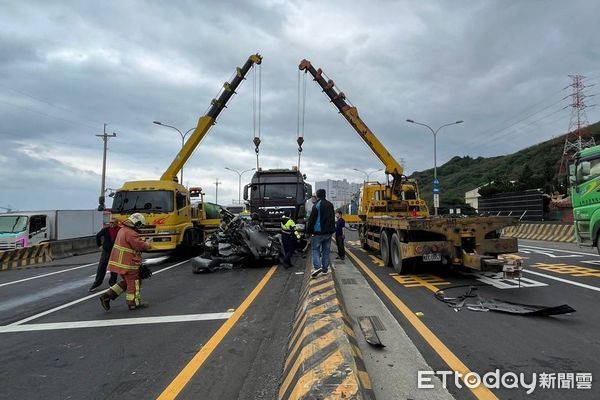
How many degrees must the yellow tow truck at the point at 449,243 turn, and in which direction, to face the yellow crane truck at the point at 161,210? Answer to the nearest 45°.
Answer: approximately 45° to its left

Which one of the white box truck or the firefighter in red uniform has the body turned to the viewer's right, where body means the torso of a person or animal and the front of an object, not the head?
the firefighter in red uniform

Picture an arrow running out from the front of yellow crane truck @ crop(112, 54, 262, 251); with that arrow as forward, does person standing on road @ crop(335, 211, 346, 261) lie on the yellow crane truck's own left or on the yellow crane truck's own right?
on the yellow crane truck's own left

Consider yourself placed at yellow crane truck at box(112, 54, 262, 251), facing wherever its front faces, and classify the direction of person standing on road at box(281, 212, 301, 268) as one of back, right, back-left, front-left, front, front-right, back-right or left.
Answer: left

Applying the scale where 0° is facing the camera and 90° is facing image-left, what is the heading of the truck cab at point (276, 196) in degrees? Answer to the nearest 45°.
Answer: approximately 0°

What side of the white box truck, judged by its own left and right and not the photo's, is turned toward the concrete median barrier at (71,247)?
left

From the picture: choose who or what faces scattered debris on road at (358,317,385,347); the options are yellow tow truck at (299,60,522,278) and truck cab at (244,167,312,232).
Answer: the truck cab

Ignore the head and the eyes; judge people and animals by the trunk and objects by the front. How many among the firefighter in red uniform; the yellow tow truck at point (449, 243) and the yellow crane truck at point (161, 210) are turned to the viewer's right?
1

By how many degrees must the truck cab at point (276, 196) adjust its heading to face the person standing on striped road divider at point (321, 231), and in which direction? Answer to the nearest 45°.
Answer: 0° — it already faces them

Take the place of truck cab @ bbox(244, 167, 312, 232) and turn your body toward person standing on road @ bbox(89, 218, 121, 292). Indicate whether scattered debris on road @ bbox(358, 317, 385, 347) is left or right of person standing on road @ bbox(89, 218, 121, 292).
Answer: left

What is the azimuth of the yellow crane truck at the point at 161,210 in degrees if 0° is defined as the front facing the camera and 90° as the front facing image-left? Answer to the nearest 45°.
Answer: approximately 45°

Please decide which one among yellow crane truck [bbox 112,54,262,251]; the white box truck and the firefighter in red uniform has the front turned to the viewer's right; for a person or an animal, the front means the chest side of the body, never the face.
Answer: the firefighter in red uniform

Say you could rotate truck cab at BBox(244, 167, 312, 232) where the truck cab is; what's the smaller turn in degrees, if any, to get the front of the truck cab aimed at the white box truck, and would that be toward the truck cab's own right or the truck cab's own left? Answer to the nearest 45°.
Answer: approximately 135° to the truck cab's own right

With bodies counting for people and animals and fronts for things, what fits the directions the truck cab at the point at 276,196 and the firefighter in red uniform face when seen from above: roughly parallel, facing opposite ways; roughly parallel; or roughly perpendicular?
roughly perpendicular

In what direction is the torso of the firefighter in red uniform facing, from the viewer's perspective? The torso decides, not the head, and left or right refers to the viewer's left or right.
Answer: facing to the right of the viewer

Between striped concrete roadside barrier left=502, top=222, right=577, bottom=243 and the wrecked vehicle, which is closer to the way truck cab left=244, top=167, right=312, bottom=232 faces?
the wrecked vehicle
